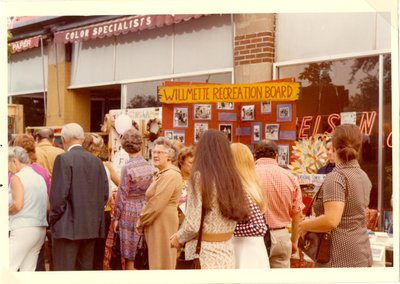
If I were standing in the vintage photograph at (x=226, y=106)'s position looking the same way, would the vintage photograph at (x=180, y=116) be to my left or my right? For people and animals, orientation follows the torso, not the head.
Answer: on my right

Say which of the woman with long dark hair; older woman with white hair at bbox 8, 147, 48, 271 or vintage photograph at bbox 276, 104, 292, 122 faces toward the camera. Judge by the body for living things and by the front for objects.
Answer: the vintage photograph

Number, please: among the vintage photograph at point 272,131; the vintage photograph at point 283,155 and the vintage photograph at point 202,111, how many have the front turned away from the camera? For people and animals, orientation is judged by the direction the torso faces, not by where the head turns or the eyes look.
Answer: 0

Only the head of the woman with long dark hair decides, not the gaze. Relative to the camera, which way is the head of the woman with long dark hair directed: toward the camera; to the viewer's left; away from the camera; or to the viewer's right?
away from the camera

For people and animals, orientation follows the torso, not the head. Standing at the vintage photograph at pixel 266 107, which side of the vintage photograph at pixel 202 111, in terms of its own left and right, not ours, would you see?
left

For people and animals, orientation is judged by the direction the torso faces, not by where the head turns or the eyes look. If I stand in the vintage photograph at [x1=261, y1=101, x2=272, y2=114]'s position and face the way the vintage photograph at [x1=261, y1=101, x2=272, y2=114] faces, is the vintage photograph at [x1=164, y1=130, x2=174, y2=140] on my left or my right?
on my right

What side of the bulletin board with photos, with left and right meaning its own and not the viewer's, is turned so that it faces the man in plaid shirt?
front

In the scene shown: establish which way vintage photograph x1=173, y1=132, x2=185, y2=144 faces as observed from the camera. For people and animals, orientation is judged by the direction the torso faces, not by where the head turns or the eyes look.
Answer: facing the viewer

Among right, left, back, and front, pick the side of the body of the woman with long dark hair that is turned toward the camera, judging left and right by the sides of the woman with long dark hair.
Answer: back

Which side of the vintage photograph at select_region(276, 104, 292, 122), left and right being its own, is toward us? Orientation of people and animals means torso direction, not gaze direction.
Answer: front

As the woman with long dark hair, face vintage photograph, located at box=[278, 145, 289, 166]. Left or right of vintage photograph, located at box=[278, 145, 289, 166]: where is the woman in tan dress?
left
